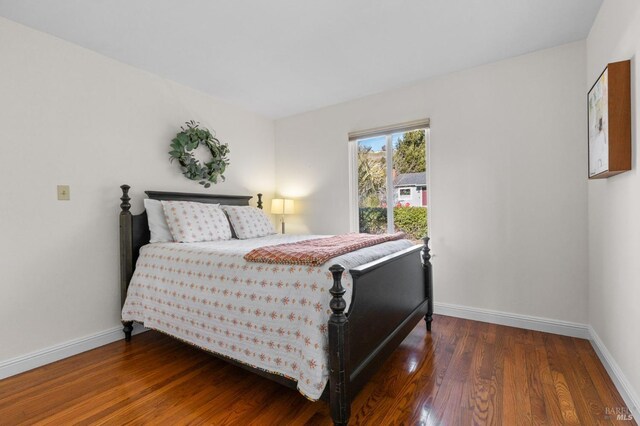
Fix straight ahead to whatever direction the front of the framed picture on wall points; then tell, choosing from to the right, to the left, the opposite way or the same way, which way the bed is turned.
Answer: the opposite way

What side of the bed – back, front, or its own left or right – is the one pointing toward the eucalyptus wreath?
back

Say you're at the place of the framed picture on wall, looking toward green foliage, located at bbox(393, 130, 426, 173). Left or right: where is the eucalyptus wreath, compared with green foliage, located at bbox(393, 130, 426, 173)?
left

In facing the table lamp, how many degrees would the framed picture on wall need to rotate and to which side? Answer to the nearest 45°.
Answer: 0° — it already faces it

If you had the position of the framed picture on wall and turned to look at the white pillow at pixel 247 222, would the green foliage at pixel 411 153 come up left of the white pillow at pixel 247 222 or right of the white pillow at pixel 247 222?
right

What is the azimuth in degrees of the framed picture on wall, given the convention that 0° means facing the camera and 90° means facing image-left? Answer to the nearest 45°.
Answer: approximately 90°

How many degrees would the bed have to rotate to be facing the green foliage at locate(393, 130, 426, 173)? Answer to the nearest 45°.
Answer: approximately 90° to its left

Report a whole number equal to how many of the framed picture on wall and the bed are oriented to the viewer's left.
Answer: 1

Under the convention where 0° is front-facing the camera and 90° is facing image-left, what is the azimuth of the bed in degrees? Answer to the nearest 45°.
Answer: approximately 315°
